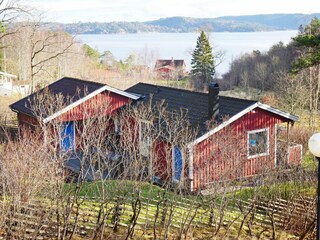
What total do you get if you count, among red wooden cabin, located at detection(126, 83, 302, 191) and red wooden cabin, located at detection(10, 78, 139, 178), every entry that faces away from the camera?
0

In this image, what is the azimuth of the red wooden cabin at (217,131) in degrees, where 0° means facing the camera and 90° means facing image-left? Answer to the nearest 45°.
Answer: approximately 45°

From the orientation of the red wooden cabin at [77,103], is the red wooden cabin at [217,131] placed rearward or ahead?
ahead

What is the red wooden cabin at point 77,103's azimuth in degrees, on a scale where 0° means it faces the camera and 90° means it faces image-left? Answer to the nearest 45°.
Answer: approximately 315°

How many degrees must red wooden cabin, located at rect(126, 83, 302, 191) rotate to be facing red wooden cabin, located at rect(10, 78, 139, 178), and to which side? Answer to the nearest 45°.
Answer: approximately 90° to its right
